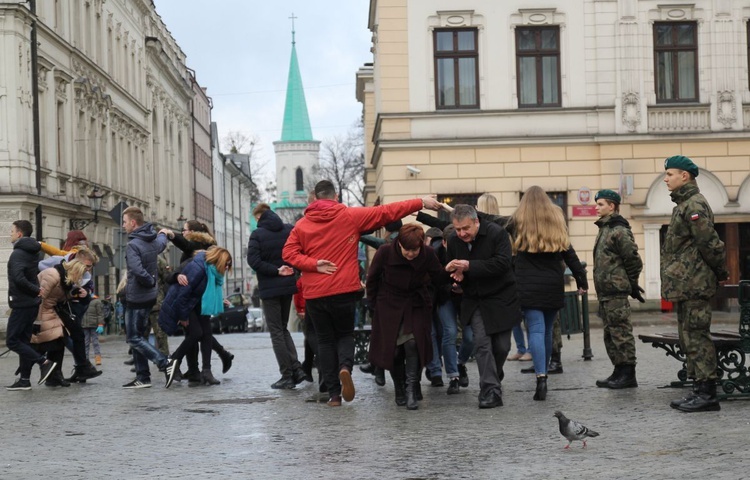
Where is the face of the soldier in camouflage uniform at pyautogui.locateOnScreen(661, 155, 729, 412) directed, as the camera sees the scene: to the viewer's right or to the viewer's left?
to the viewer's left

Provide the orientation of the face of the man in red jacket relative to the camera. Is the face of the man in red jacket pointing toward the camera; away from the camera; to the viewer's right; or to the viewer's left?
away from the camera

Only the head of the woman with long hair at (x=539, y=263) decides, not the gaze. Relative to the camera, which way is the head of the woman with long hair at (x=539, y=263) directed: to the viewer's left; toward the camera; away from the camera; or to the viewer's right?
away from the camera

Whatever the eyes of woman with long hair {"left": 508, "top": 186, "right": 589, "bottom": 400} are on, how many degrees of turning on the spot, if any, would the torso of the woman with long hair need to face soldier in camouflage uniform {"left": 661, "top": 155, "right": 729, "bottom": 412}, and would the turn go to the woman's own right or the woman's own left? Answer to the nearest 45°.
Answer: approximately 135° to the woman's own right

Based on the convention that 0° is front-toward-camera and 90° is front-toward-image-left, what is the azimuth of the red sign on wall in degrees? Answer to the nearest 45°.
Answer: approximately 0°

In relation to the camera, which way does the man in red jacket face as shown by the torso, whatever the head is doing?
away from the camera

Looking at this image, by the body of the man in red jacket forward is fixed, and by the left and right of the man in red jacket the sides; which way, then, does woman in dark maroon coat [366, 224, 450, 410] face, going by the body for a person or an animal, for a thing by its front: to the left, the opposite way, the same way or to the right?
the opposite way

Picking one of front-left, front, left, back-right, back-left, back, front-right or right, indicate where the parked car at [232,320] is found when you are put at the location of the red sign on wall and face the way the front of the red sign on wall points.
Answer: back-right

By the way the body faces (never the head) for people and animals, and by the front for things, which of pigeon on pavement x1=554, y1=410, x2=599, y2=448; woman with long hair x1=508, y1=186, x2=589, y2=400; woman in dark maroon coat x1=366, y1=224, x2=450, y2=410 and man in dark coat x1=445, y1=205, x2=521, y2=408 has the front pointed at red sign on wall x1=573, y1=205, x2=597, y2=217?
the woman with long hair

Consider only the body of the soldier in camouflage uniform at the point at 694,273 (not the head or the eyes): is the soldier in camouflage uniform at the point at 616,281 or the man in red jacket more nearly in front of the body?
the man in red jacket
